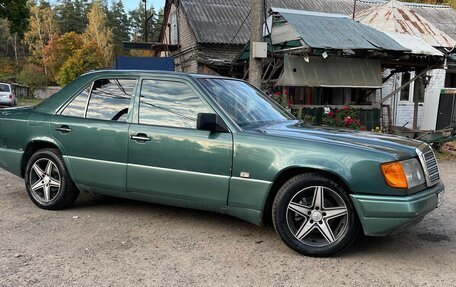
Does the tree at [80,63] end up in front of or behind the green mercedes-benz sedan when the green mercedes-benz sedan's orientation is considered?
behind

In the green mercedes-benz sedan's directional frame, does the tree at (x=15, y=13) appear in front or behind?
behind

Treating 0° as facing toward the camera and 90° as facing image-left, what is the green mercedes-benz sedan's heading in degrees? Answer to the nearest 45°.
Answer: approximately 315°

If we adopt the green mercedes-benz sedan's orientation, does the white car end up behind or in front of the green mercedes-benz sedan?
behind
